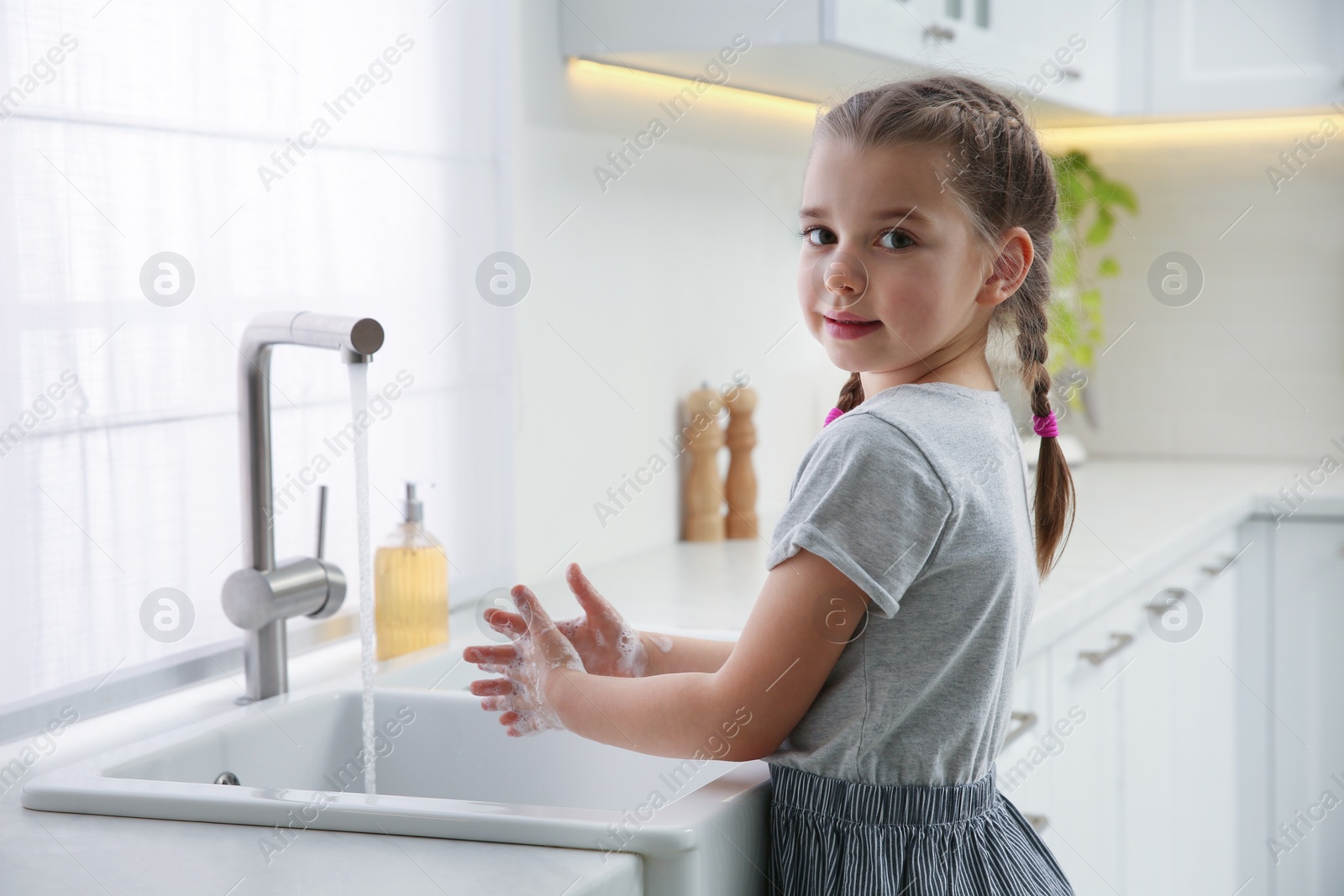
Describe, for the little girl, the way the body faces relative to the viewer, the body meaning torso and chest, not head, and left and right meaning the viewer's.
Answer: facing to the left of the viewer

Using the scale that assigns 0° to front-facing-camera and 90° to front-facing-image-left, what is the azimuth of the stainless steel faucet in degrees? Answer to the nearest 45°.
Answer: approximately 315°

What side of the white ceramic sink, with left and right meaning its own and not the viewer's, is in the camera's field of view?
right
